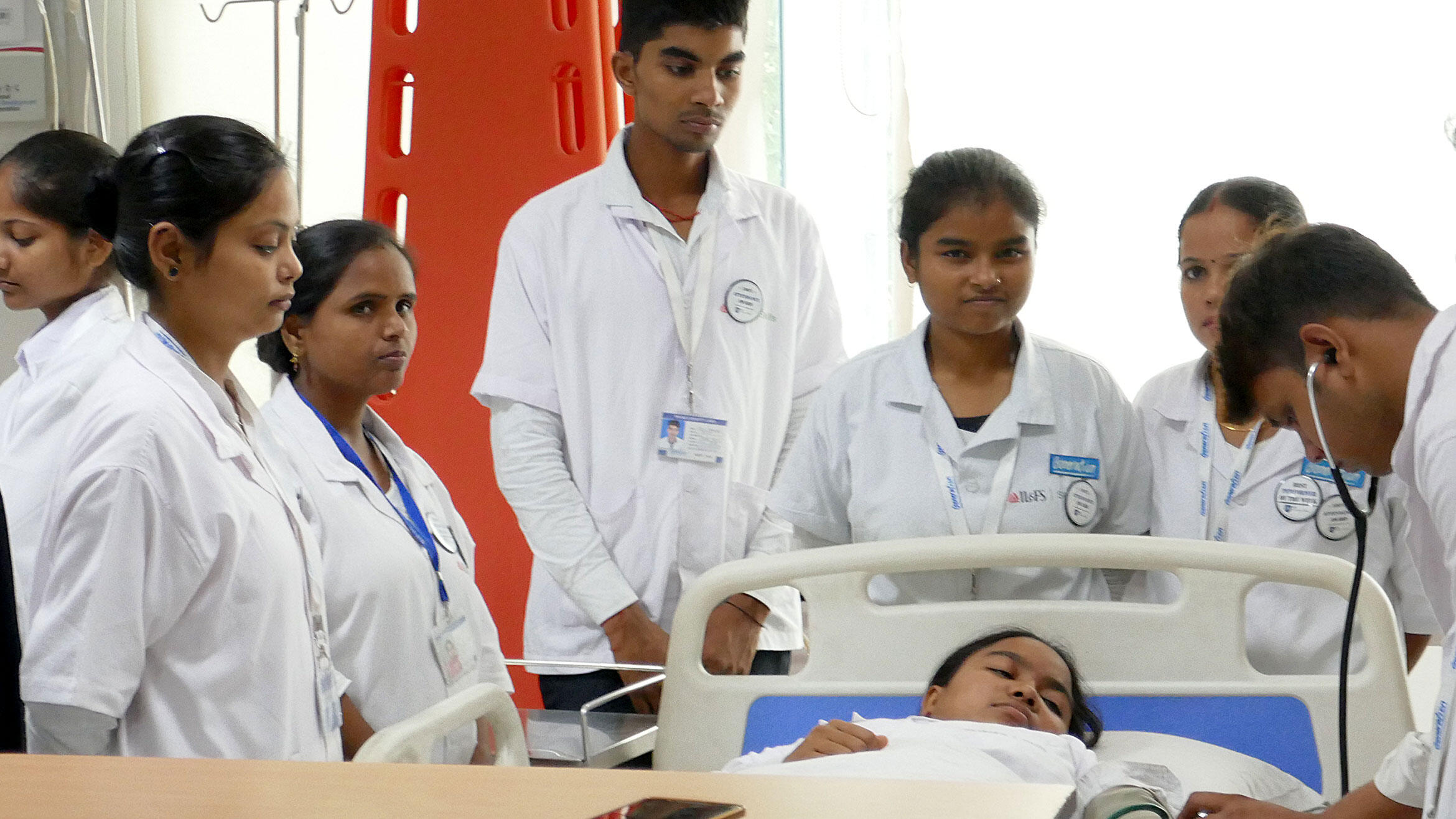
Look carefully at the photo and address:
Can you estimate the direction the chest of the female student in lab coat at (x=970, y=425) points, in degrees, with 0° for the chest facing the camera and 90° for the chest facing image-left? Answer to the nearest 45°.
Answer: approximately 0°

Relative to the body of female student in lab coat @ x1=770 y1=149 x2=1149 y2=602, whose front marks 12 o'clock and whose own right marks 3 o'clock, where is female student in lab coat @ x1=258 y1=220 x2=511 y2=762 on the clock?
female student in lab coat @ x1=258 y1=220 x2=511 y2=762 is roughly at 3 o'clock from female student in lab coat @ x1=770 y1=149 x2=1149 y2=602.

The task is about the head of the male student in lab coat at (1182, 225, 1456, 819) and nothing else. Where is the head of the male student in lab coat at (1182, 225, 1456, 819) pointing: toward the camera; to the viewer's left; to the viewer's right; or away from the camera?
to the viewer's left

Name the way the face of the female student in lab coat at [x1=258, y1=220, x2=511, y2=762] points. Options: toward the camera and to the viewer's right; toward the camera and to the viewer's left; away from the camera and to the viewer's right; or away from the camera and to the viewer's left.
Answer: toward the camera and to the viewer's right

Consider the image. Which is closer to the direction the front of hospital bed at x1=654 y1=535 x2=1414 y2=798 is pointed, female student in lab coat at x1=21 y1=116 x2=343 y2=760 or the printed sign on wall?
the female student in lab coat

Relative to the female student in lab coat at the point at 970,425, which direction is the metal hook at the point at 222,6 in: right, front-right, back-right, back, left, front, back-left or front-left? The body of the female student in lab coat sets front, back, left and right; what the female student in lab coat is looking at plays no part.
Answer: back-right

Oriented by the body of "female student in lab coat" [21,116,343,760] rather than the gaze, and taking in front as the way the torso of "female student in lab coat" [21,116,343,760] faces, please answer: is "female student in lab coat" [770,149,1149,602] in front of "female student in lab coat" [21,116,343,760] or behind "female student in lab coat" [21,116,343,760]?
in front

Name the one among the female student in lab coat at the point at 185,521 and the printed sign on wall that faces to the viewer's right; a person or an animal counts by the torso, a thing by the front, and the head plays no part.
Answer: the female student in lab coat

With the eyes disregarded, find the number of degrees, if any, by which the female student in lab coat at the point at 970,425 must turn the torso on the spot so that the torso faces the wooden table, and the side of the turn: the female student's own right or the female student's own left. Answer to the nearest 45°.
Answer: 0° — they already face it

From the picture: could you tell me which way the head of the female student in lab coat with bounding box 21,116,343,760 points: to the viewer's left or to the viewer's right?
to the viewer's right

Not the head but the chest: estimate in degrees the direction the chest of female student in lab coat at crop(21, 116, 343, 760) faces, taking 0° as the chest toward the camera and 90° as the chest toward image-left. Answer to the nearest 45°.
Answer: approximately 270°

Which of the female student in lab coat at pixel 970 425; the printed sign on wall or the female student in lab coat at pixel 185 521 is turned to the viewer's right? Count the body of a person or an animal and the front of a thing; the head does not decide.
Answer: the female student in lab coat at pixel 185 521

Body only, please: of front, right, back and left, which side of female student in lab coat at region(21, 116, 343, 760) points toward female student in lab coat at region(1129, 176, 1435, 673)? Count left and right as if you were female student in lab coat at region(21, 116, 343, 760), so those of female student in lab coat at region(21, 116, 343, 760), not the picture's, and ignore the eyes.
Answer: front

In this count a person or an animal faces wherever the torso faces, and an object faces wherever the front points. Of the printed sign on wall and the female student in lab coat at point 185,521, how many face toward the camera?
1

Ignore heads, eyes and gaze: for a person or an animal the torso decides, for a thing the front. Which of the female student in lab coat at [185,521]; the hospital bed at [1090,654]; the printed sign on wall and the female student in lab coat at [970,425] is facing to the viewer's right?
the female student in lab coat at [185,521]
